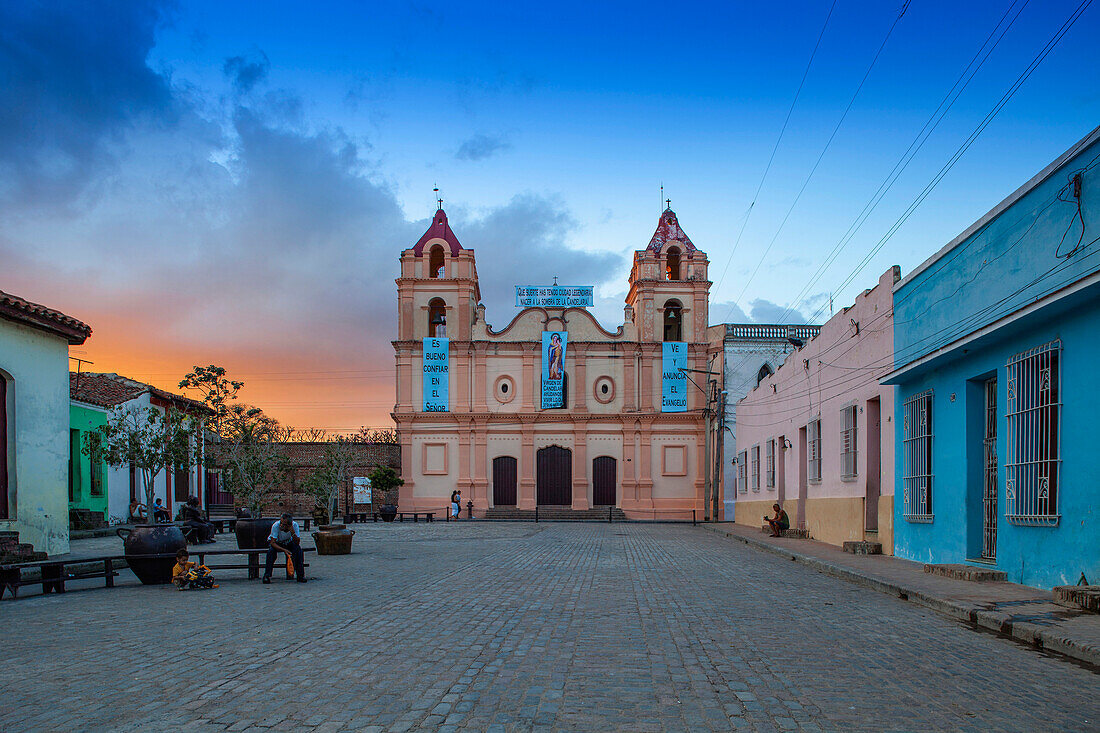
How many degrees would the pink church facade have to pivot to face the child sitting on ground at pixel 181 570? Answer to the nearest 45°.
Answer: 0° — it already faces them

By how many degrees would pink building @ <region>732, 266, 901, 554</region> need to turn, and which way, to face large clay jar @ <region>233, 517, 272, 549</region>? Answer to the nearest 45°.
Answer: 0° — it already faces it

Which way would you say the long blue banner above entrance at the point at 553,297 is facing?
toward the camera

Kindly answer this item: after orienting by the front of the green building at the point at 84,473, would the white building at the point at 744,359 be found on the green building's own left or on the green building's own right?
on the green building's own left

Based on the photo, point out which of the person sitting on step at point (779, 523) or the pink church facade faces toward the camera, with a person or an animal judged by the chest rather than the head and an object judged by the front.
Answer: the pink church facade

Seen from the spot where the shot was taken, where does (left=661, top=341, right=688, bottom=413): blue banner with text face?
facing the viewer

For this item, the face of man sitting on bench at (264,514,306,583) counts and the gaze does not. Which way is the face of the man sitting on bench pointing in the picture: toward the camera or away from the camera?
toward the camera

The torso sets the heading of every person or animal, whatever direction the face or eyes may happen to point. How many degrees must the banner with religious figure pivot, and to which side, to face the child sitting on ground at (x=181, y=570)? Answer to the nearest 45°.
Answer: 0° — it already faces them

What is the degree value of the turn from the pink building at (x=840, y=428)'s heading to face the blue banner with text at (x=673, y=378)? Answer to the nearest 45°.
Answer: approximately 135° to its right

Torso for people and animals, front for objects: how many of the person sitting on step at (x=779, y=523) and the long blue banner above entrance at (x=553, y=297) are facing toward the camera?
1

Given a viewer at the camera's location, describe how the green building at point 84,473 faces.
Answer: facing the viewer and to the right of the viewer

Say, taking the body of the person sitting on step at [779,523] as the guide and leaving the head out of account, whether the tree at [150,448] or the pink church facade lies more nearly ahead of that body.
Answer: the tree

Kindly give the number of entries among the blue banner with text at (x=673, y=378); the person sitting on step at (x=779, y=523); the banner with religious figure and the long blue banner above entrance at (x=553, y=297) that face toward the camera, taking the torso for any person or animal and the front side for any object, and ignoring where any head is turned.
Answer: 3
